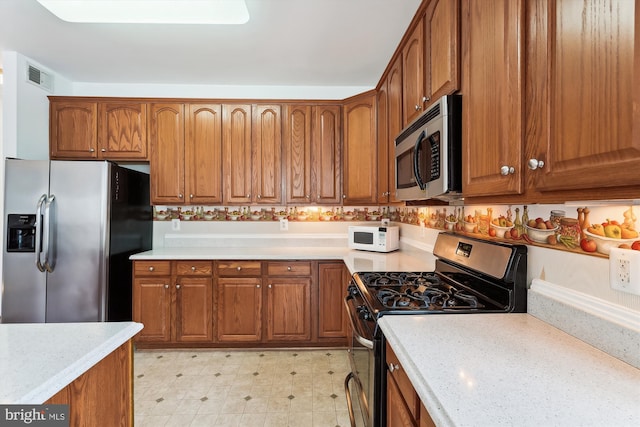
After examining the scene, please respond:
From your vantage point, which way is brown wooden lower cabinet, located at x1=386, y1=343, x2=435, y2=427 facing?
to the viewer's left

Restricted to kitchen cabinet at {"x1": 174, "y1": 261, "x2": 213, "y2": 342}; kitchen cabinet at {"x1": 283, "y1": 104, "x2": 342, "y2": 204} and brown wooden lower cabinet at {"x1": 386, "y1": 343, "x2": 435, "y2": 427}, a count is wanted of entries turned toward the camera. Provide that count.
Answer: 2

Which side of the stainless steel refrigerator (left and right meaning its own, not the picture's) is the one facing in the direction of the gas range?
left

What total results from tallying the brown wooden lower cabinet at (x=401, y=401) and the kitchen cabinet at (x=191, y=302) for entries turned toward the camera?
1

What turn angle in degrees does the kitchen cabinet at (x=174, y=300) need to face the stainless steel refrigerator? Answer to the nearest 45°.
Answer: approximately 90° to its right

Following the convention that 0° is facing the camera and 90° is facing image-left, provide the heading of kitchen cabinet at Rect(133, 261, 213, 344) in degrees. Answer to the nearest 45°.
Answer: approximately 0°

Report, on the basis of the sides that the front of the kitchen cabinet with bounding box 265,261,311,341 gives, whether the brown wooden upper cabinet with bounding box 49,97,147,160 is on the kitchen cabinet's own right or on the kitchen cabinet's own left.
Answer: on the kitchen cabinet's own right

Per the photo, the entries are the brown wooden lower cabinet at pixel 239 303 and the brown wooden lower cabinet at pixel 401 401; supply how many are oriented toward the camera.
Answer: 1

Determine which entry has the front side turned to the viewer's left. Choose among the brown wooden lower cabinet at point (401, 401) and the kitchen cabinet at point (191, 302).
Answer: the brown wooden lower cabinet
